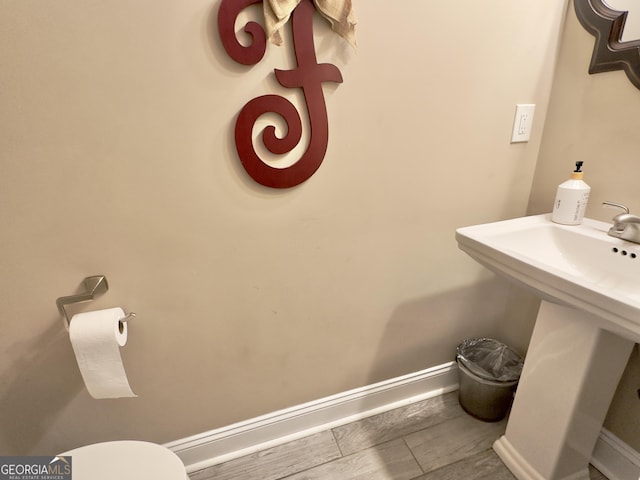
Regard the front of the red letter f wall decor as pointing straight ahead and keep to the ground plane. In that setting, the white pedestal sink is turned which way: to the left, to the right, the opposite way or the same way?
to the right

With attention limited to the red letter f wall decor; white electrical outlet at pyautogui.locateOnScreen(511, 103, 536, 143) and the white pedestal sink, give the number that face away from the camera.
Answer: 0

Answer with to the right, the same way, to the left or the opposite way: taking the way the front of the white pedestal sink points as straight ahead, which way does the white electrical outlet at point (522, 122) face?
to the left

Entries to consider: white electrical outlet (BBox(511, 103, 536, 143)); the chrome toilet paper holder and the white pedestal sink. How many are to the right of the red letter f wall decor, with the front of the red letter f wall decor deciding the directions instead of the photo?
1

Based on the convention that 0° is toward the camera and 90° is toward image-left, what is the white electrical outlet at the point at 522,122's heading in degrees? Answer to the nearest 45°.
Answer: approximately 315°

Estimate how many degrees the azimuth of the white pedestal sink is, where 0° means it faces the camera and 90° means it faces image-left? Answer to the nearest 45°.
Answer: approximately 45°

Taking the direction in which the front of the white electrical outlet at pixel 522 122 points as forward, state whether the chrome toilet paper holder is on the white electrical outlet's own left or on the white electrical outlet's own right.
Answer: on the white electrical outlet's own right

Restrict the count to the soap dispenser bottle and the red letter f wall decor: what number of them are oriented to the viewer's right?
0

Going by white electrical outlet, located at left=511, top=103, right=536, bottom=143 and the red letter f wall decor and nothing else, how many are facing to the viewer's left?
0

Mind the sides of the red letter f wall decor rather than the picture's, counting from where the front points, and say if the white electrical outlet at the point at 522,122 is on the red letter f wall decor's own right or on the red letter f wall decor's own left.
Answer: on the red letter f wall decor's own left

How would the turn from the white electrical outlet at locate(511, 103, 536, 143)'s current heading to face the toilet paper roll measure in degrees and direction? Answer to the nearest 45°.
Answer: approximately 90° to its right

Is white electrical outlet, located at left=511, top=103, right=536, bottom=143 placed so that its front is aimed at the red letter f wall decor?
no

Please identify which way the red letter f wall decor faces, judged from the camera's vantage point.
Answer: facing the viewer

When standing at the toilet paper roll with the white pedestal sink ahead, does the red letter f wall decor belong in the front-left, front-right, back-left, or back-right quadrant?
front-left

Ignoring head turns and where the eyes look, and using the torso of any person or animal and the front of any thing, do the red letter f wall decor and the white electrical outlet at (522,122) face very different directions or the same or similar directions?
same or similar directions

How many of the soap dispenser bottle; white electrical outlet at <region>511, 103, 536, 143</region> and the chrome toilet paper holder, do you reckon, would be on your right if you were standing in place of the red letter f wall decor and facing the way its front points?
1
